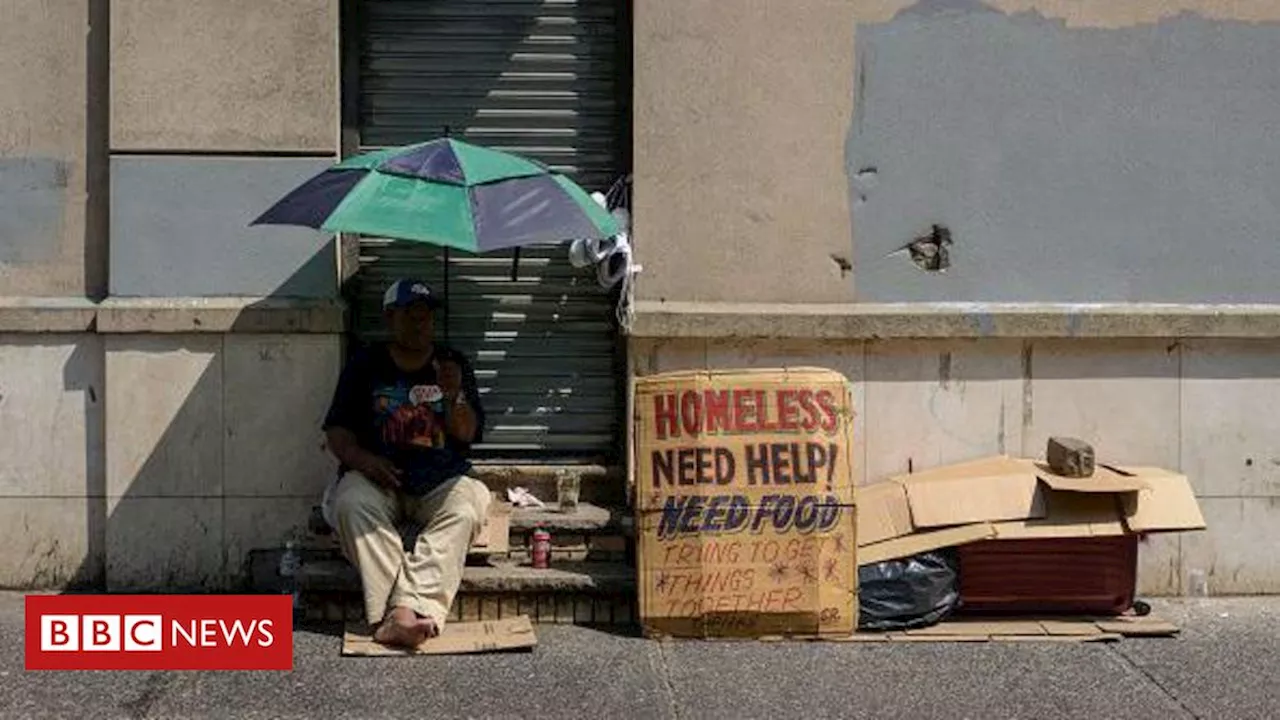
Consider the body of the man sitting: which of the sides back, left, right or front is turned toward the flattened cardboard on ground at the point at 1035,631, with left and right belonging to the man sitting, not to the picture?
left

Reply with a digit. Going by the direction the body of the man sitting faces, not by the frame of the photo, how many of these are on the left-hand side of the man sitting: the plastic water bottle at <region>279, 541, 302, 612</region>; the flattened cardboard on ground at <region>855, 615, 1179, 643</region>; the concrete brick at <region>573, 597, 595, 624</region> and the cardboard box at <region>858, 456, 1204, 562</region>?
3

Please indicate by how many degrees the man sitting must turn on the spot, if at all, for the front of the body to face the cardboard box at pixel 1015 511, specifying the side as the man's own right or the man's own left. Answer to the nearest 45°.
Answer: approximately 90° to the man's own left

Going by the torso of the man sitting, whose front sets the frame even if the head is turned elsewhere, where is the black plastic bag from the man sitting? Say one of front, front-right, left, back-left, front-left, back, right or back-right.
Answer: left

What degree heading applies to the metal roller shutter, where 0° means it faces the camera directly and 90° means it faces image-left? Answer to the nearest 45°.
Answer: approximately 0°

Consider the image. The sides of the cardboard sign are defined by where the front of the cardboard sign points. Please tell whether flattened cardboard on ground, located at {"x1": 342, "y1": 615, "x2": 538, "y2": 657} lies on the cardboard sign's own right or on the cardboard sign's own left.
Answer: on the cardboard sign's own right

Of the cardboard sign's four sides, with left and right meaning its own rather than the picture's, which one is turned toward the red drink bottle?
right
